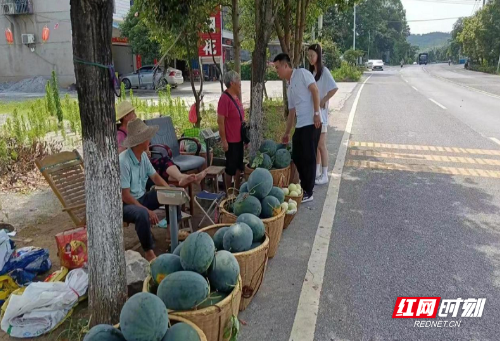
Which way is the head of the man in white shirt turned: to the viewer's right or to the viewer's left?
to the viewer's left

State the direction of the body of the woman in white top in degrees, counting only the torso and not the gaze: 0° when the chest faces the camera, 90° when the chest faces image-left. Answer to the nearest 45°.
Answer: approximately 45°

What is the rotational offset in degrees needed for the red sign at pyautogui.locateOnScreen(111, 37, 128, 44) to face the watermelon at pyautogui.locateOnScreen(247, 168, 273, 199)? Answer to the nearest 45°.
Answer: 0° — it already faces it

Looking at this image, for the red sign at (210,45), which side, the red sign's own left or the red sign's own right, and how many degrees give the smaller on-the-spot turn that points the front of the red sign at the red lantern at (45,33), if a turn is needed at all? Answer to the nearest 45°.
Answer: approximately 135° to the red sign's own right

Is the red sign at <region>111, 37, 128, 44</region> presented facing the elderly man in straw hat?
yes

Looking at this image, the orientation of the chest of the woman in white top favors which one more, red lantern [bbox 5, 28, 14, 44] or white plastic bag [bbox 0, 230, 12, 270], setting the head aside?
the white plastic bag

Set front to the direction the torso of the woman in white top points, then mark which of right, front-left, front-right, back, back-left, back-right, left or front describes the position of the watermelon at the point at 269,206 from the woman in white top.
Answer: front-left

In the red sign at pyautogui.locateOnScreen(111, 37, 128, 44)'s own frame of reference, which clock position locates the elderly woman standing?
The elderly woman standing is roughly at 12 o'clock from the red sign.

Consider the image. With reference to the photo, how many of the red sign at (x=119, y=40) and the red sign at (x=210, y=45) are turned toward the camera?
2

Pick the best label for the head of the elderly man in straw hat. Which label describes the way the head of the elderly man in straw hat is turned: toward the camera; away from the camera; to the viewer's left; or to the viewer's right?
to the viewer's right

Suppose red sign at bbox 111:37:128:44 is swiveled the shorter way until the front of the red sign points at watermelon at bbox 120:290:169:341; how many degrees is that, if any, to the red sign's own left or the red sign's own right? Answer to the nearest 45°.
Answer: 0° — it already faces it

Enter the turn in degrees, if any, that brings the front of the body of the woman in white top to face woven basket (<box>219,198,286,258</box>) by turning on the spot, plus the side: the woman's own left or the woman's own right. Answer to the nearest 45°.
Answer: approximately 45° to the woman's own left

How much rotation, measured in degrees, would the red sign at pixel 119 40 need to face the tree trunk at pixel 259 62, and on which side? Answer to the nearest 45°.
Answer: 0° — it already faces it

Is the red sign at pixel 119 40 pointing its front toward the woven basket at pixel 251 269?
yes

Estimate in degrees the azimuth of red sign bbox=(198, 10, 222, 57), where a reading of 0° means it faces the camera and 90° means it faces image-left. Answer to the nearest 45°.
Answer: approximately 0°

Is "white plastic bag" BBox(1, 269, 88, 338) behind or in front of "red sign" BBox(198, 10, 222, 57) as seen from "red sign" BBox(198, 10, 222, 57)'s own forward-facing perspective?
in front
